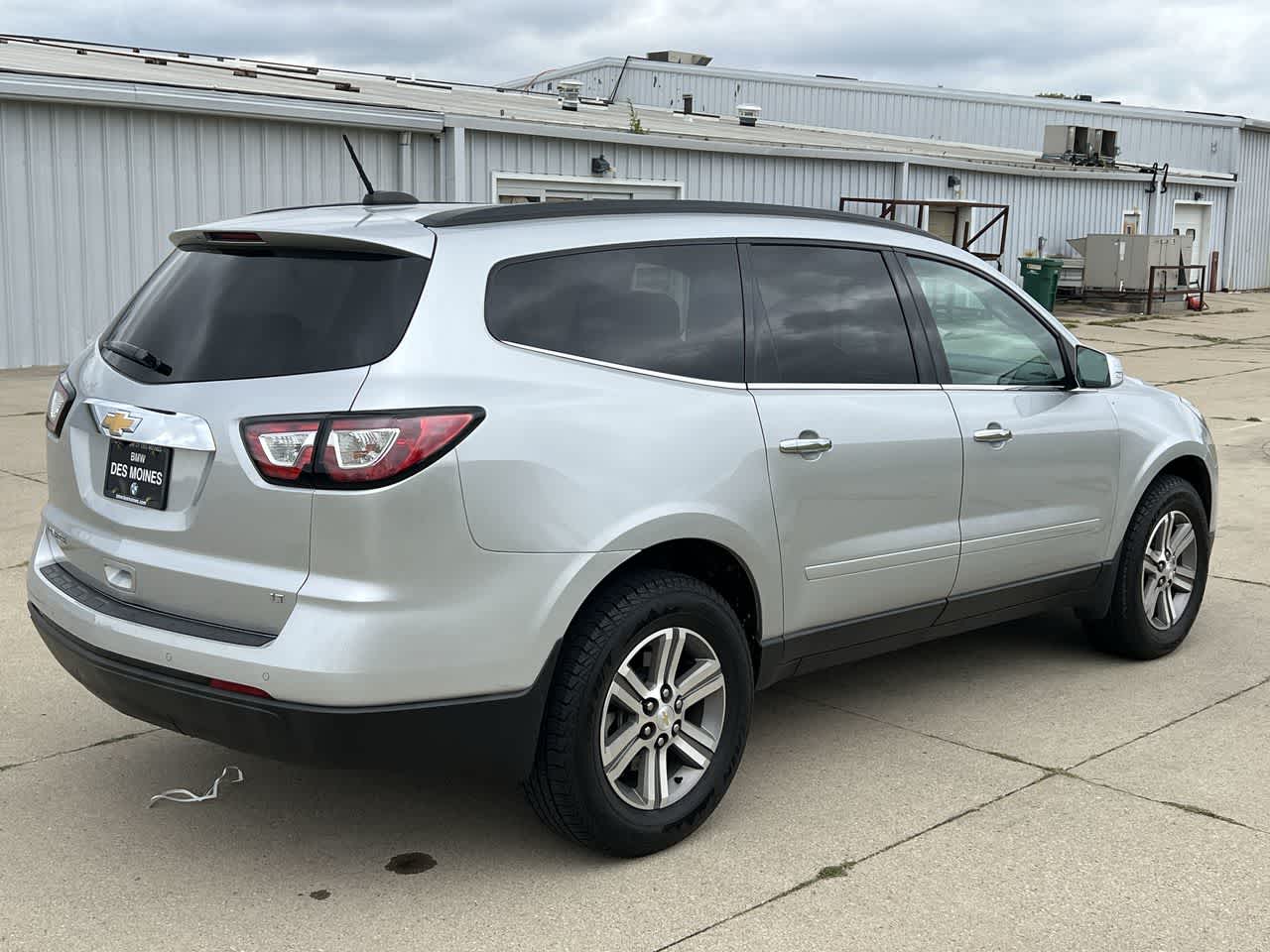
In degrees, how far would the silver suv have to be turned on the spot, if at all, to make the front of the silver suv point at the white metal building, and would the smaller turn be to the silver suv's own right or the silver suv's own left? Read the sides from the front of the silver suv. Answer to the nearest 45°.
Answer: approximately 45° to the silver suv's own left

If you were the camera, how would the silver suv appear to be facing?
facing away from the viewer and to the right of the viewer

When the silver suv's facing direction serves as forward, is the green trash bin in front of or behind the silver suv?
in front

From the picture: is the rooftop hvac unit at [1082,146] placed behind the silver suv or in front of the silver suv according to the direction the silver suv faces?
in front

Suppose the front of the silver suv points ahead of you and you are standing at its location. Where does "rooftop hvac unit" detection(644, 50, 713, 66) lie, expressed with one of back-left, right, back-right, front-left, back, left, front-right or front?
front-left

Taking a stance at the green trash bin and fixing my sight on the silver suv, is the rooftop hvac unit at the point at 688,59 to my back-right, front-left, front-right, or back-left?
back-right
